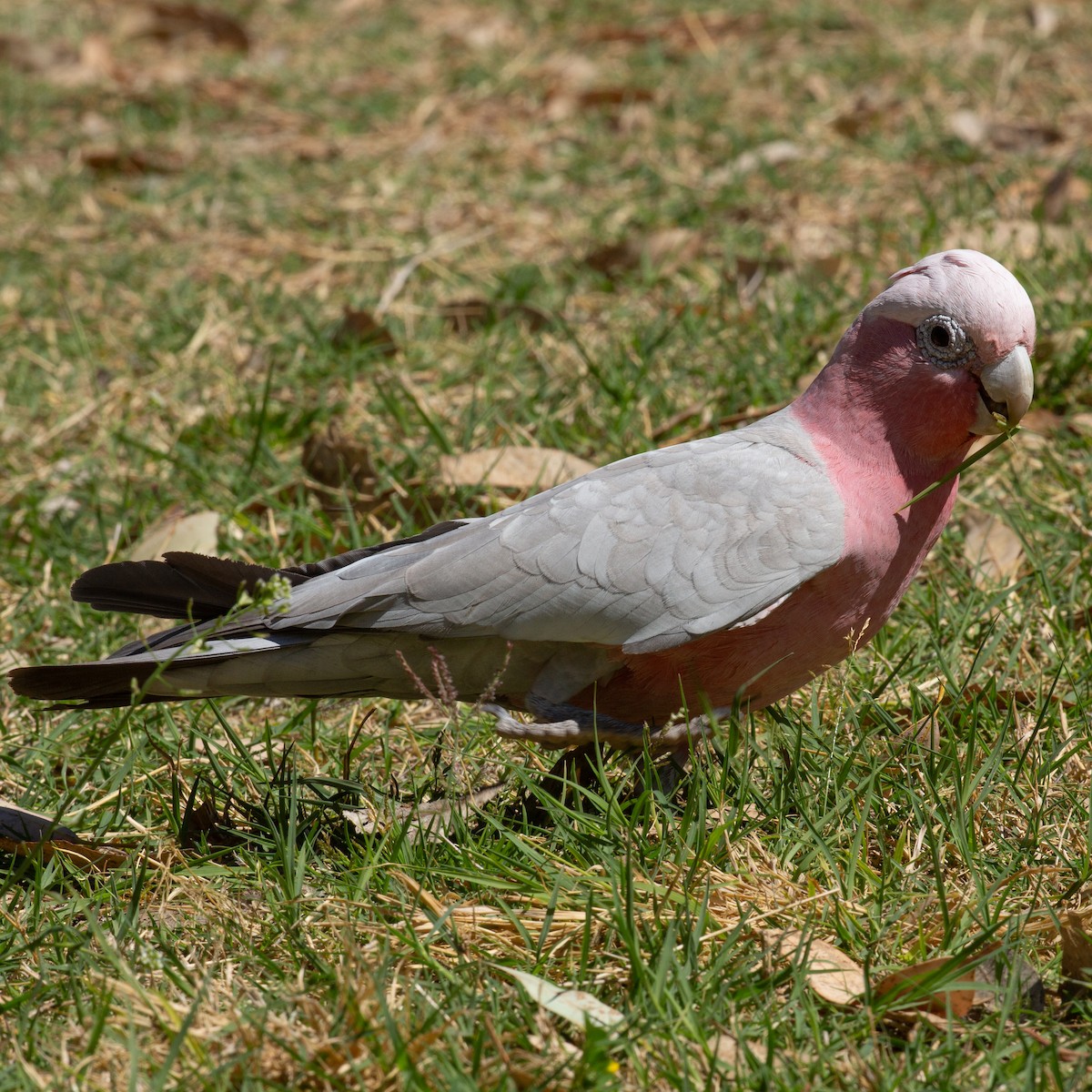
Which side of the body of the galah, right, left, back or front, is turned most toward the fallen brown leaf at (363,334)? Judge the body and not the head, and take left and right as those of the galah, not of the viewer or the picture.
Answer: left

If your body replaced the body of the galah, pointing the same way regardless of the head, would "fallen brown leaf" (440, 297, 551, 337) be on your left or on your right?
on your left

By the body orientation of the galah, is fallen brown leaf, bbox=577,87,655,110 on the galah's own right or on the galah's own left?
on the galah's own left

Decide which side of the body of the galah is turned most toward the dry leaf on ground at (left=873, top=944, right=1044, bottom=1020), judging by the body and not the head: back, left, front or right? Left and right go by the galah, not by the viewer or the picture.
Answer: right

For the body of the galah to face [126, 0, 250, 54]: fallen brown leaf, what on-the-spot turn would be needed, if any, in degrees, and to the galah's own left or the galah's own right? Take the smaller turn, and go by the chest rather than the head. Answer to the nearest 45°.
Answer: approximately 90° to the galah's own left

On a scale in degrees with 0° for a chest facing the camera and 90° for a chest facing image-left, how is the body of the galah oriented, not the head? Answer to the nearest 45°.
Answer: approximately 270°

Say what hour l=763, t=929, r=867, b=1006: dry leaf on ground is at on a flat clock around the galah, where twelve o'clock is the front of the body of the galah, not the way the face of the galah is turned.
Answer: The dry leaf on ground is roughly at 3 o'clock from the galah.
